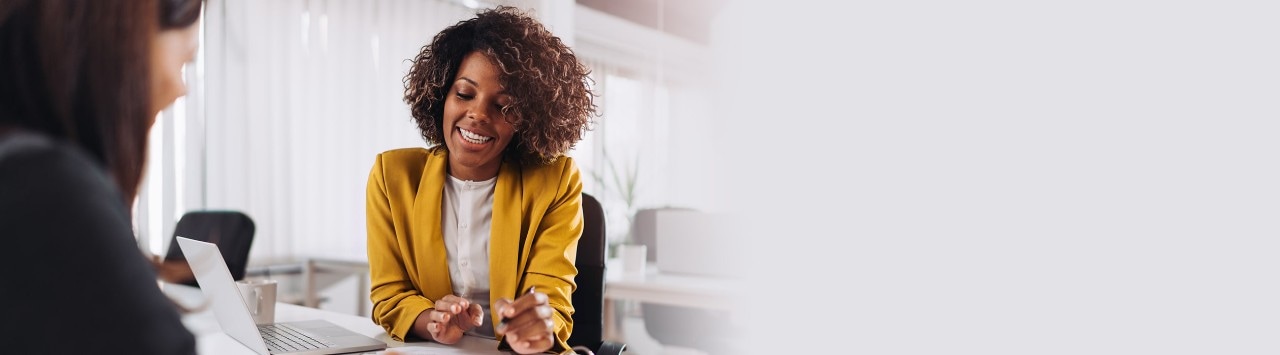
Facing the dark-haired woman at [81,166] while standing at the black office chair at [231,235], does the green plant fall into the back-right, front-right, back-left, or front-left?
back-left

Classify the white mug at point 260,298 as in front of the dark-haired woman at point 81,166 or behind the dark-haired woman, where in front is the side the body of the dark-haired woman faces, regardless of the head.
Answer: in front

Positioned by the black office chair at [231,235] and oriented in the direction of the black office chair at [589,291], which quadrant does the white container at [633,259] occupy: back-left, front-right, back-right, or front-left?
front-left

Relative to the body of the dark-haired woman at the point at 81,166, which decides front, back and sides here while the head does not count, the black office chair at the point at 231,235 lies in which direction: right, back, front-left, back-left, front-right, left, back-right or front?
front-left

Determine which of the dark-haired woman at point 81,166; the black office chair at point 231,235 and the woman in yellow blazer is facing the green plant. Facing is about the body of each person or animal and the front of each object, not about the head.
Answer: the dark-haired woman

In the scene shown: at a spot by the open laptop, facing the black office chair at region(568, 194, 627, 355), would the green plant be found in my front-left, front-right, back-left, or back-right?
front-left

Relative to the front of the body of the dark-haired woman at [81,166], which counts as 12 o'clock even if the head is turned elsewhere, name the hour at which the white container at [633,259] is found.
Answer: The white container is roughly at 12 o'clock from the dark-haired woman.

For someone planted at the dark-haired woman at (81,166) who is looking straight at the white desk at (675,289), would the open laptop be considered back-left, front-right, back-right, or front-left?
front-left

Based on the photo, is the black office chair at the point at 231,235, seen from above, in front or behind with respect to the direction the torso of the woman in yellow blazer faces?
behind

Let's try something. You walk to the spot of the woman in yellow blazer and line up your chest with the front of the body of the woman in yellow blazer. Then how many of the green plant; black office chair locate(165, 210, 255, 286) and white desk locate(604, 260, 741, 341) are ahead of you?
0

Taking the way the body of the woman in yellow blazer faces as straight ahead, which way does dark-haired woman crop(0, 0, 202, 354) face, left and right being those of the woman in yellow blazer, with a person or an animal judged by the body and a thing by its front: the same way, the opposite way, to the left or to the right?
the opposite way

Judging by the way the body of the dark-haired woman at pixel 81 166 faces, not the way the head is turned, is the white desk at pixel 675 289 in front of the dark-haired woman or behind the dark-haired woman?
in front

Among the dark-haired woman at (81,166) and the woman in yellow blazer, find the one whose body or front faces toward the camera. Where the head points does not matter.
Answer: the woman in yellow blazer

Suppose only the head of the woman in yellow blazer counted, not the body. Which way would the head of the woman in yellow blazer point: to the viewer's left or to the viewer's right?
to the viewer's left

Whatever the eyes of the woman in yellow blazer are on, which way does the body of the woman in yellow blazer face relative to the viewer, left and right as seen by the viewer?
facing the viewer

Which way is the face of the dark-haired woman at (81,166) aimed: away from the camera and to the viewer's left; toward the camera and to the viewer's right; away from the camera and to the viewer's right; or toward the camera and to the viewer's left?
away from the camera and to the viewer's right

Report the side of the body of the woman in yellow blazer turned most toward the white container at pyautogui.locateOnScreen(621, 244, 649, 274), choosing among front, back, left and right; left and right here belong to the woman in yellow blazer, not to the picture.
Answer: back

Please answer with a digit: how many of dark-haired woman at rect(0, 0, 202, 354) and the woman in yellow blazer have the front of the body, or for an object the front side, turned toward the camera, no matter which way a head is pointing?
1
